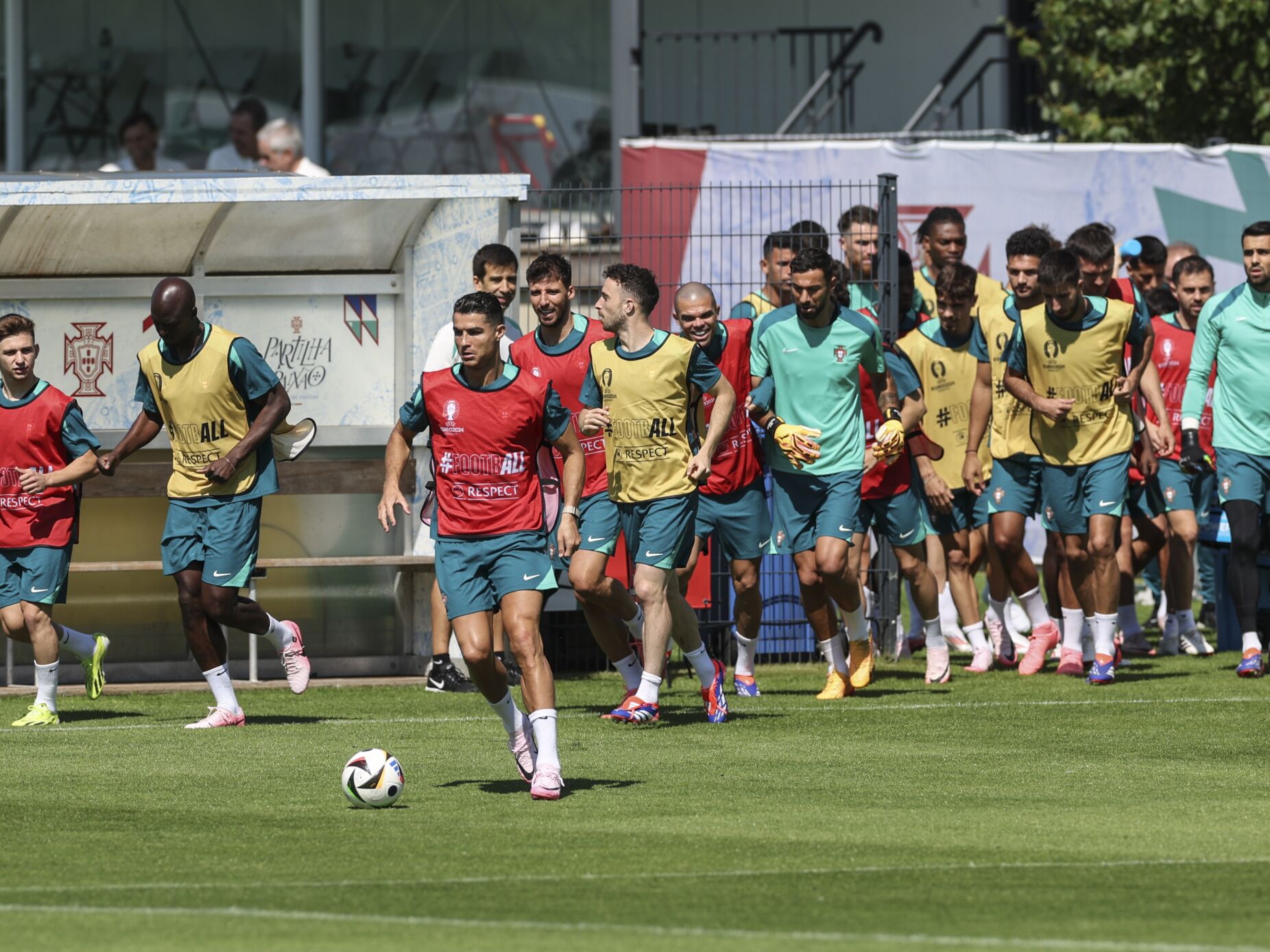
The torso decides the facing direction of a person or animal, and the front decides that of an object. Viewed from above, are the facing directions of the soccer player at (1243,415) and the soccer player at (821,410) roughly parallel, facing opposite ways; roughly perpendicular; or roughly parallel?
roughly parallel

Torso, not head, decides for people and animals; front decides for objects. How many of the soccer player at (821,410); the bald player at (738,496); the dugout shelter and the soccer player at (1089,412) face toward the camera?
4

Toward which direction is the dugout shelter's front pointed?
toward the camera

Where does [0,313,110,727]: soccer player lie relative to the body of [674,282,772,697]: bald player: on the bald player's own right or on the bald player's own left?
on the bald player's own right

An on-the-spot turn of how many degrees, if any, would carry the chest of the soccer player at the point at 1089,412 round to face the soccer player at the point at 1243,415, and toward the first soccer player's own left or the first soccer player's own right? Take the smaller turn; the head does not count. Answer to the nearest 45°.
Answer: approximately 135° to the first soccer player's own left

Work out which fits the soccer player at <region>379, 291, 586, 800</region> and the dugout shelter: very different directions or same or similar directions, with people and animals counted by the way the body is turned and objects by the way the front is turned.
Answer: same or similar directions

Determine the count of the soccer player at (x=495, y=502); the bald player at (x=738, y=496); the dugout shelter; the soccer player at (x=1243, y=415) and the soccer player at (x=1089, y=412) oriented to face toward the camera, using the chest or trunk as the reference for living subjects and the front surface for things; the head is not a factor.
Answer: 5

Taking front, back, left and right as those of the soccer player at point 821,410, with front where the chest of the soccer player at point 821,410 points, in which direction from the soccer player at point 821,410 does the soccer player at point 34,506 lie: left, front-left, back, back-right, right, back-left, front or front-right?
right

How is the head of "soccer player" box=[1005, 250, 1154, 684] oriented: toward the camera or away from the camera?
toward the camera

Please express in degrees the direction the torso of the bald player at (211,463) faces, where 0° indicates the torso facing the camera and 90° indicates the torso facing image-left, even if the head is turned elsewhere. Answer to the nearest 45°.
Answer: approximately 45°

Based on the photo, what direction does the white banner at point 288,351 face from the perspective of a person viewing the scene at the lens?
facing the viewer

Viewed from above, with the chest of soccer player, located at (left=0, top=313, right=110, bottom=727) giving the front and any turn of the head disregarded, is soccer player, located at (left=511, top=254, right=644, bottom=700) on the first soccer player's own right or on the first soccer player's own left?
on the first soccer player's own left

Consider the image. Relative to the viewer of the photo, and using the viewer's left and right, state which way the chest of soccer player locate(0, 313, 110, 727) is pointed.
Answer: facing the viewer and to the left of the viewer
